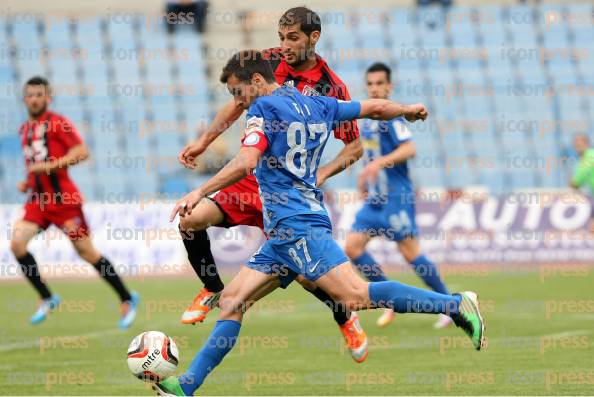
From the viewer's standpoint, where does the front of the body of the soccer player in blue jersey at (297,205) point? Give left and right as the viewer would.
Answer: facing away from the viewer and to the left of the viewer

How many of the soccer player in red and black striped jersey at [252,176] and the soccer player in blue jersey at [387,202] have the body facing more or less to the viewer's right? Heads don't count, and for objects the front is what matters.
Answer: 0

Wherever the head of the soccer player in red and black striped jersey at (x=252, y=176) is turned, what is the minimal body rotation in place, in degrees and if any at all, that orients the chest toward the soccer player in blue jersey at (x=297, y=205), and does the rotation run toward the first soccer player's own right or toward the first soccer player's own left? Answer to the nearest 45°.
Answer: approximately 45° to the first soccer player's own left

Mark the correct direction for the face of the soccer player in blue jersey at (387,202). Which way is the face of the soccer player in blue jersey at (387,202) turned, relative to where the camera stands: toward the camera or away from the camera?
toward the camera

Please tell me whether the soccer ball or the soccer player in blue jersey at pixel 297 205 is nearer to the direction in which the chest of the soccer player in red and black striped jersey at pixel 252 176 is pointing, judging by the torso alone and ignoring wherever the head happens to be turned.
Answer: the soccer ball

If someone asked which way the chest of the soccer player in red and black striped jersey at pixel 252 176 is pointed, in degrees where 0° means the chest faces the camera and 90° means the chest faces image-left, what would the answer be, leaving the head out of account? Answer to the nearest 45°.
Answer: approximately 45°

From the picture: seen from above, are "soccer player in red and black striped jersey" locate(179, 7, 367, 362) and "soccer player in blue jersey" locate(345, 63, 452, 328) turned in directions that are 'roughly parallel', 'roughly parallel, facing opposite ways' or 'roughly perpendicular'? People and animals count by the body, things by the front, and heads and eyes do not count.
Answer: roughly parallel

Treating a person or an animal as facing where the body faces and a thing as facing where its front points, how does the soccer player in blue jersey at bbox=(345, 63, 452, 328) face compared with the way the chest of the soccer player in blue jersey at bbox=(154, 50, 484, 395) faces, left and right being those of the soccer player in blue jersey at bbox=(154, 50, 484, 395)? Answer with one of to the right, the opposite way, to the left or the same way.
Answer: to the left

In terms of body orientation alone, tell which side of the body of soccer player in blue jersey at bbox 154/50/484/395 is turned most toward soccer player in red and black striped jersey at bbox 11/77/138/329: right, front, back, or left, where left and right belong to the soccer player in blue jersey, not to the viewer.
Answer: front

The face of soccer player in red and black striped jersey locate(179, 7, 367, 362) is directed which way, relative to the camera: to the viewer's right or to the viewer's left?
to the viewer's left

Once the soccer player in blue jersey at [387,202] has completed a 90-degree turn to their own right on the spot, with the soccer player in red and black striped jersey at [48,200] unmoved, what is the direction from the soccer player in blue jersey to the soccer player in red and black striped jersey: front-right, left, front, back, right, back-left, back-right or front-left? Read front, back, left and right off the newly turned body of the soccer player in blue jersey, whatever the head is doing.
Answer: front-left

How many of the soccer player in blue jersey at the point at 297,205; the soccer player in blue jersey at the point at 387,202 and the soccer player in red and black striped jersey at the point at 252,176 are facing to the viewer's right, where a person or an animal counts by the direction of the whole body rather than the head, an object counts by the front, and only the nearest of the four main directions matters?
0

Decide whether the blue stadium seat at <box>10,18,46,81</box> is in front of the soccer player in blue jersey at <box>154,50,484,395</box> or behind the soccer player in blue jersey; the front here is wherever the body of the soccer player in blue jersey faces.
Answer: in front

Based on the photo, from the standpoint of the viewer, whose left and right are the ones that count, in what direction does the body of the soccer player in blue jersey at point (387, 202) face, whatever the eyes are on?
facing the viewer and to the left of the viewer
